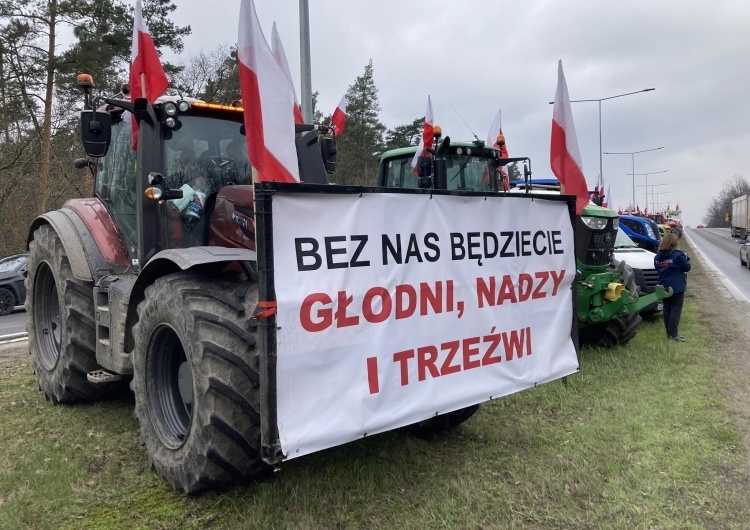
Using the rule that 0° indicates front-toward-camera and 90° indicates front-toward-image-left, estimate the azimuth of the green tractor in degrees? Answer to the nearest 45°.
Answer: approximately 315°

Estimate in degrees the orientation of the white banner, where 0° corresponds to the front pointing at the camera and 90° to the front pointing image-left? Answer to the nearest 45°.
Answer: approximately 315°

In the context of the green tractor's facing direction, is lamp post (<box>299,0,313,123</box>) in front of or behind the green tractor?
behind

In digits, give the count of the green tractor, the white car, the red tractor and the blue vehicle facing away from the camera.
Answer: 0

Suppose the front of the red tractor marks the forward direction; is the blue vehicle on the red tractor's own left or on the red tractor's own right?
on the red tractor's own left

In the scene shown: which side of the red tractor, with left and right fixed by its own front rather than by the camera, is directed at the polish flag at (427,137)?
left

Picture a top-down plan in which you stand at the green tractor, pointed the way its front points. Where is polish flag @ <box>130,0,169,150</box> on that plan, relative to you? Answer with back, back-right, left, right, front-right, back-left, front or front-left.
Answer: right

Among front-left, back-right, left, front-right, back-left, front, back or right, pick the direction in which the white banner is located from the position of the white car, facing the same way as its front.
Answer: front-right

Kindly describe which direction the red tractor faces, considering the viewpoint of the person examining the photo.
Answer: facing the viewer and to the right of the viewer

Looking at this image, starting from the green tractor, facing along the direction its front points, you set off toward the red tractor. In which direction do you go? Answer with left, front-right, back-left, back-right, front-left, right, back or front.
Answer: right

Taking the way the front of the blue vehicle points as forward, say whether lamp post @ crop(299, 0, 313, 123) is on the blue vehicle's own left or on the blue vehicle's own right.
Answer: on the blue vehicle's own right

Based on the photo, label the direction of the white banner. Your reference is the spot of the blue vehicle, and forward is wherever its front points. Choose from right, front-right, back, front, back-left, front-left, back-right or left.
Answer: front-right

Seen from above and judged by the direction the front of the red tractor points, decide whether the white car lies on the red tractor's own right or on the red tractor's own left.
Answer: on the red tractor's own left

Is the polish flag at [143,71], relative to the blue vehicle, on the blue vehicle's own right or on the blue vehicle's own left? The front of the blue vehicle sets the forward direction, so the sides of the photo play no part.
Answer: on the blue vehicle's own right

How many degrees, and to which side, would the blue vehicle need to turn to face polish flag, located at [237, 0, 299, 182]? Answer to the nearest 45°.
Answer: approximately 45° to its right

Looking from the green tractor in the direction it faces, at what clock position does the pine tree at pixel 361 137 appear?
The pine tree is roughly at 7 o'clock from the green tractor.

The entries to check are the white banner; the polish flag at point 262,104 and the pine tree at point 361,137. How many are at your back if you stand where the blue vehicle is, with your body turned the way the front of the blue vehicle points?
1

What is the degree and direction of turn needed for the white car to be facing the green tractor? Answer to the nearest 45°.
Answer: approximately 45° to its right

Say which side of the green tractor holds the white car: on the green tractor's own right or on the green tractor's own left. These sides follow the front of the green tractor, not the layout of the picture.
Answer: on the green tractor's own left

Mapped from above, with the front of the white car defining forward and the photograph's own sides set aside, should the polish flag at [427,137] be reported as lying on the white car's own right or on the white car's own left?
on the white car's own right
